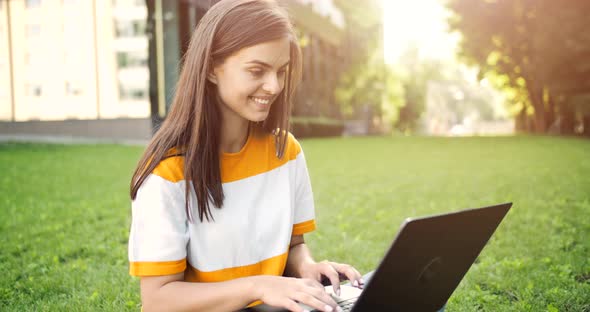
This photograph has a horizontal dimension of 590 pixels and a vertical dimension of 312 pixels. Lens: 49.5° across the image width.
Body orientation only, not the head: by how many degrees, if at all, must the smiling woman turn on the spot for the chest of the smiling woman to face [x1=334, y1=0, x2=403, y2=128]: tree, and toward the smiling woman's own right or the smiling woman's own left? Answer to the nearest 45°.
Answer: approximately 135° to the smiling woman's own left

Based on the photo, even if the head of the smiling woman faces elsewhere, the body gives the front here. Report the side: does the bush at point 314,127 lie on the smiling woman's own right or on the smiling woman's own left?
on the smiling woman's own left

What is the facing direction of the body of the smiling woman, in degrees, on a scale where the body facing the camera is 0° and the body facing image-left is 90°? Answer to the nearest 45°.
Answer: approximately 315°

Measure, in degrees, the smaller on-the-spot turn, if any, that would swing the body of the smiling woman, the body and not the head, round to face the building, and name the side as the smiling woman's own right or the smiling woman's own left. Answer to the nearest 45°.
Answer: approximately 135° to the smiling woman's own left

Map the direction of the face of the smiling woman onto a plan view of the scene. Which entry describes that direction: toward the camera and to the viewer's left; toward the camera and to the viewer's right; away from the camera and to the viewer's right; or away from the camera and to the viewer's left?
toward the camera and to the viewer's right
